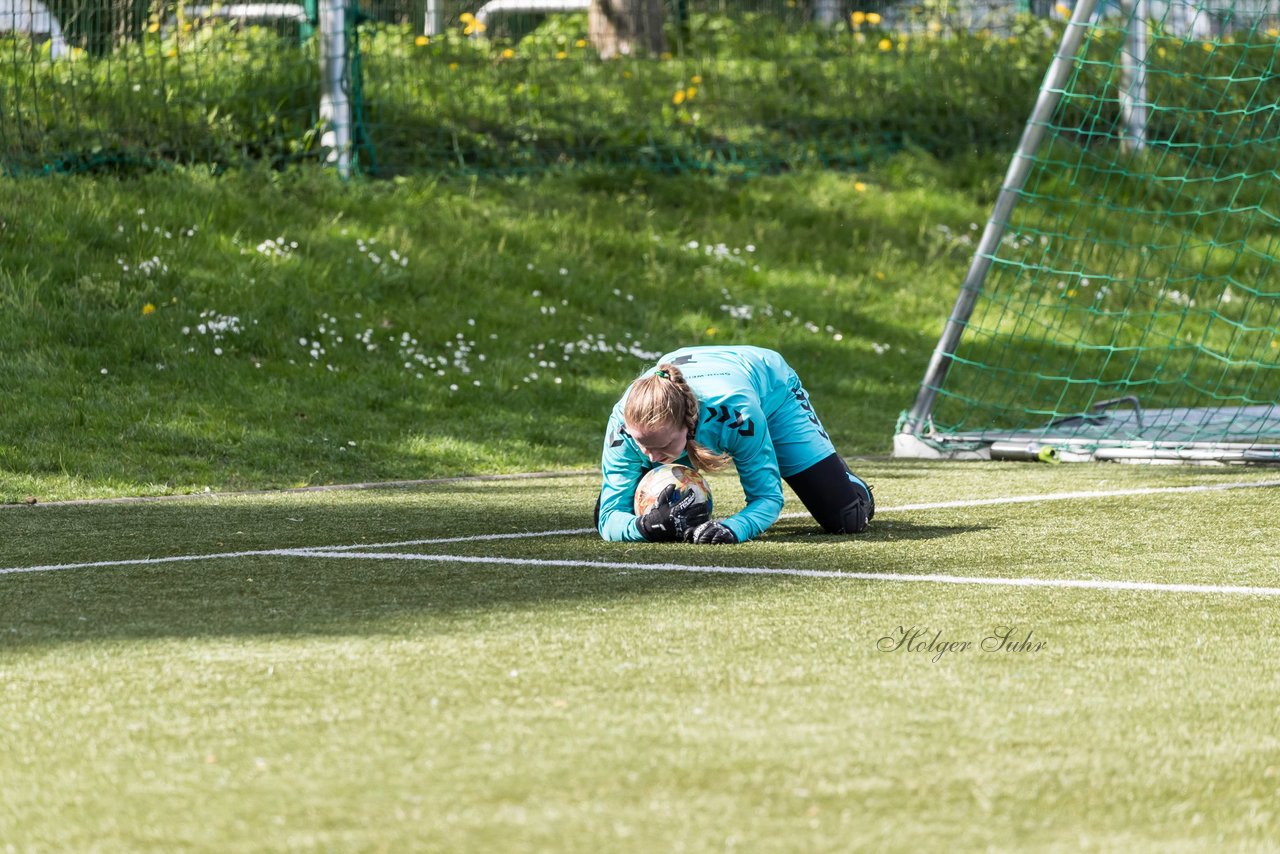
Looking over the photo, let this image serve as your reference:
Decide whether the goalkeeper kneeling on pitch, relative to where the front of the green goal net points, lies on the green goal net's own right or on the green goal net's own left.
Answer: on the green goal net's own right

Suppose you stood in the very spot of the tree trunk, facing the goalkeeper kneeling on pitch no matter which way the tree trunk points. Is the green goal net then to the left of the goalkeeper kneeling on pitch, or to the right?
left
